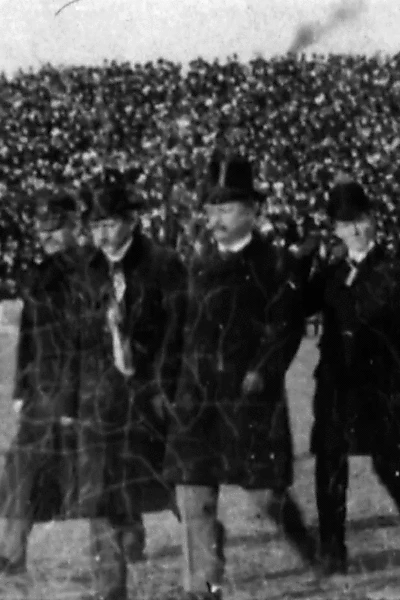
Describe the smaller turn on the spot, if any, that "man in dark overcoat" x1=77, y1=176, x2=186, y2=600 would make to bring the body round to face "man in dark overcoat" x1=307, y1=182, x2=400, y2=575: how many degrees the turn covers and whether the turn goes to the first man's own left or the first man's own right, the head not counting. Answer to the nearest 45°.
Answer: approximately 135° to the first man's own left

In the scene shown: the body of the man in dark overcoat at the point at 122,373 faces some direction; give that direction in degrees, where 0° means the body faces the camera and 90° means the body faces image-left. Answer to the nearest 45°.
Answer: approximately 45°

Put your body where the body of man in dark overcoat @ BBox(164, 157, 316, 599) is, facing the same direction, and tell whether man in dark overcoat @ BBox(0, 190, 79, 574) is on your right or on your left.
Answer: on your right

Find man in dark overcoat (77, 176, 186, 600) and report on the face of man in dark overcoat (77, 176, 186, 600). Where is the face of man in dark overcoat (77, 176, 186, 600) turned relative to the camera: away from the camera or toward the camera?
toward the camera

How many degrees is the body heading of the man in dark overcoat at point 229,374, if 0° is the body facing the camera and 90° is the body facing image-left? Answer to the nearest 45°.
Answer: approximately 45°

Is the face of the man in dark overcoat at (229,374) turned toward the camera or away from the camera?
toward the camera

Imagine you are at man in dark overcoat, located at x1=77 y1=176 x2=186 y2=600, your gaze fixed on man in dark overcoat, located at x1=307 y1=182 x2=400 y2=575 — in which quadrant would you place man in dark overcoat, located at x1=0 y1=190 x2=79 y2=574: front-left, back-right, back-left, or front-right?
back-left
